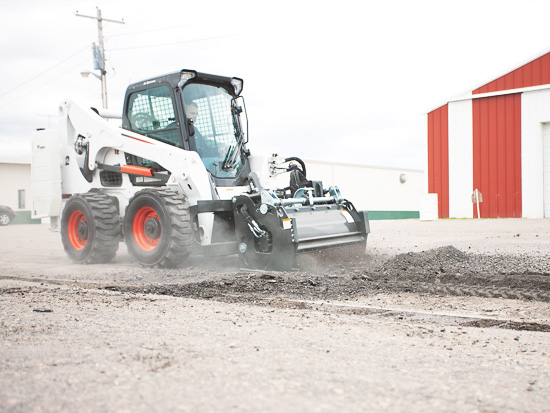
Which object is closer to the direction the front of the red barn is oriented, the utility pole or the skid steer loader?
the skid steer loader

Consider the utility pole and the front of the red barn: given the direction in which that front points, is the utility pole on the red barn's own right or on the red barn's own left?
on the red barn's own right

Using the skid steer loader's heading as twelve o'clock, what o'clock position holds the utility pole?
The utility pole is roughly at 7 o'clock from the skid steer loader.

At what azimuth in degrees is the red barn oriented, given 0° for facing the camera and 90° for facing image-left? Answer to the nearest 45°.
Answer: approximately 0°

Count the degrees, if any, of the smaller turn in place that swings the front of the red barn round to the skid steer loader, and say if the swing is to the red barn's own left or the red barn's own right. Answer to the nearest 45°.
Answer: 0° — it already faces it

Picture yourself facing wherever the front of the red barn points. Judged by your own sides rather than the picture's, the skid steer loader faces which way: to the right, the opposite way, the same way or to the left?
to the left

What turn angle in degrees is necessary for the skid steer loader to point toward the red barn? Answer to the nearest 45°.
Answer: approximately 90° to its left

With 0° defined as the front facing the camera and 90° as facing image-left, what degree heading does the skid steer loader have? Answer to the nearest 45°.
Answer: approximately 315°
